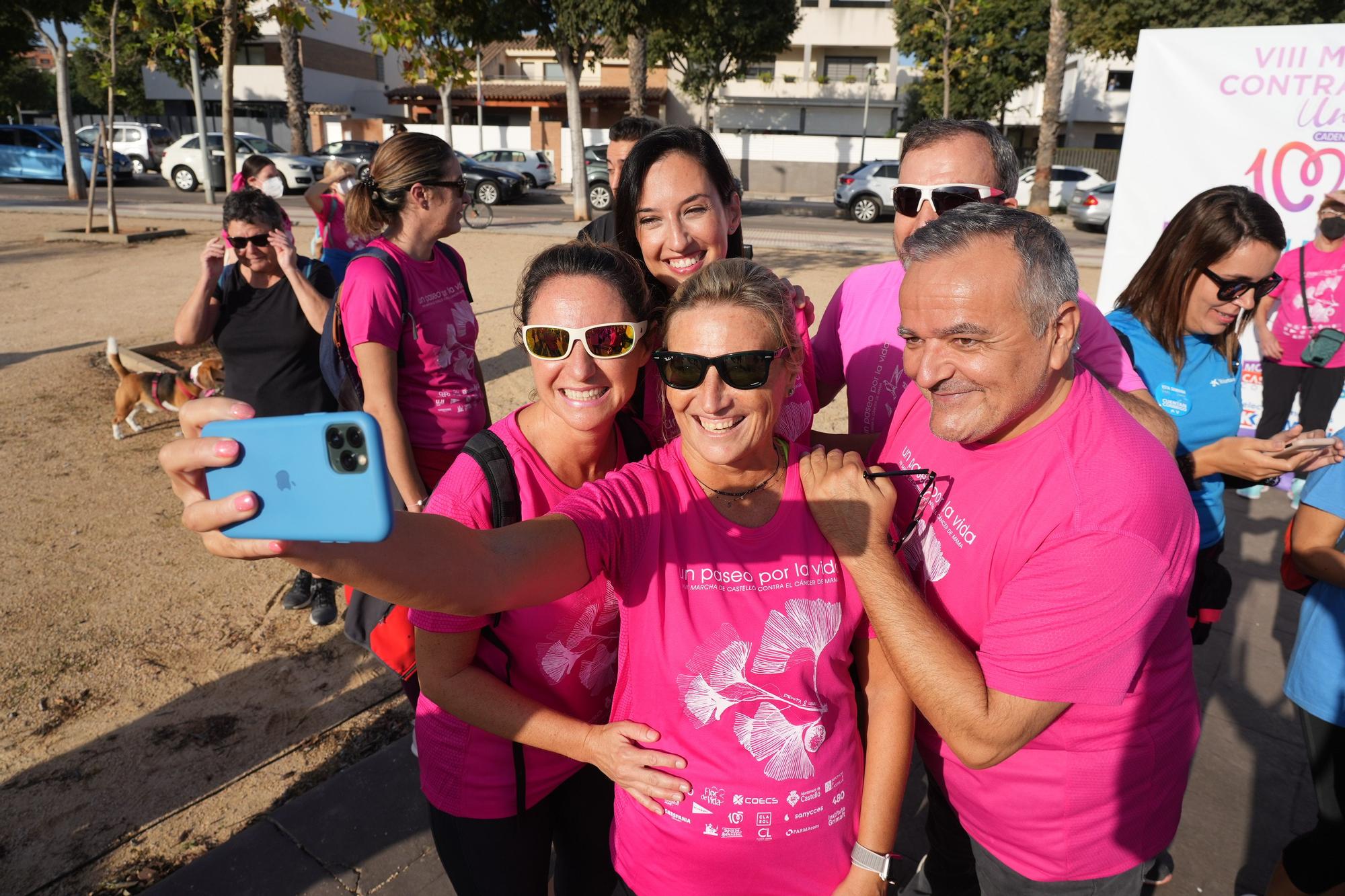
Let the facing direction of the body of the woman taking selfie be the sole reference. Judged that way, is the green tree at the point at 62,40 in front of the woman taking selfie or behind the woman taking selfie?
behind

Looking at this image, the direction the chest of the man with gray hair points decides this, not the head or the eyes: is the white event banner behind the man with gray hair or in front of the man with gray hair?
behind

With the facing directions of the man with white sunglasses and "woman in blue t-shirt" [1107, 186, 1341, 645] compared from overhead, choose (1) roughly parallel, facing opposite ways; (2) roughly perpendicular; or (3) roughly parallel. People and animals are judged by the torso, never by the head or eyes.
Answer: roughly perpendicular

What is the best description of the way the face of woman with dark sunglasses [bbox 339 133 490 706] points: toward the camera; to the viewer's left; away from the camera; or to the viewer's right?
to the viewer's right

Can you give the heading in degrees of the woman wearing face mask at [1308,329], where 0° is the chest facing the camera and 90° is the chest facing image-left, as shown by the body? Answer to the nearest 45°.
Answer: approximately 0°

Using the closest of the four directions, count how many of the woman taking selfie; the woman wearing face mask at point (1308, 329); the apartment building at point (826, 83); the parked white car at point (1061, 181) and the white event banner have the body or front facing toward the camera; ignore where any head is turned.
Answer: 4

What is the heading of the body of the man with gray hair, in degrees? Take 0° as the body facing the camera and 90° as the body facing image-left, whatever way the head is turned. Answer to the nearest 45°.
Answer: approximately 45°

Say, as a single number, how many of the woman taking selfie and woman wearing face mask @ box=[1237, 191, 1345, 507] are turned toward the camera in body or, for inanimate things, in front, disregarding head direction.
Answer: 2

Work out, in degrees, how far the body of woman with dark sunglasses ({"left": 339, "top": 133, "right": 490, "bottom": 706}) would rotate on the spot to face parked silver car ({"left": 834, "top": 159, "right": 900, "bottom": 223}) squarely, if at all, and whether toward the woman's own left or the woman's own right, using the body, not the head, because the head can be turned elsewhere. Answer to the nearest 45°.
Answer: approximately 90° to the woman's own left

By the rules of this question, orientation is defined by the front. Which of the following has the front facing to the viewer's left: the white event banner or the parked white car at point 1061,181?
the parked white car

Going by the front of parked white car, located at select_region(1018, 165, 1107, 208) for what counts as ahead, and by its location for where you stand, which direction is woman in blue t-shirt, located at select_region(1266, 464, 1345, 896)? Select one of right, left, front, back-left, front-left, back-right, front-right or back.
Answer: left
